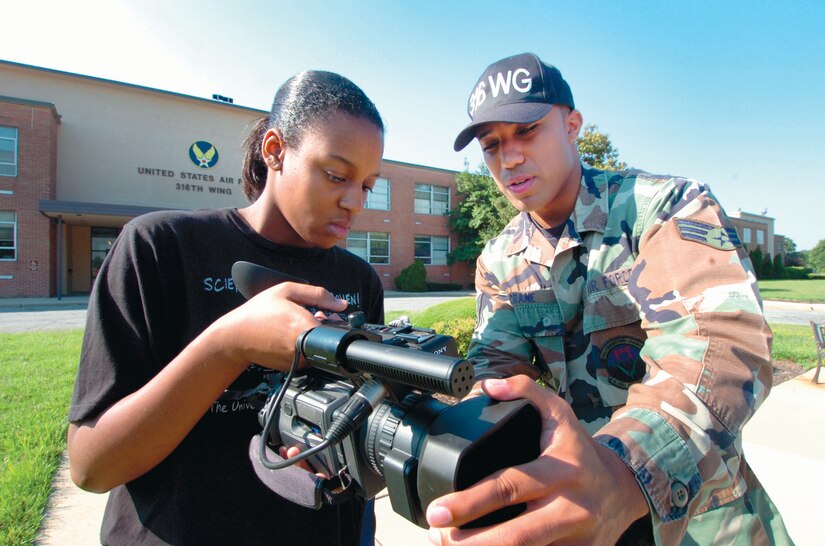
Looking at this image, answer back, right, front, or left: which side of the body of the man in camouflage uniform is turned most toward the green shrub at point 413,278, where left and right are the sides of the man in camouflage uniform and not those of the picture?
right

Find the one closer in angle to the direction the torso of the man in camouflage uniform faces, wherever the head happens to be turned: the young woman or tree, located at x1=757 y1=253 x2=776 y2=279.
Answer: the young woman

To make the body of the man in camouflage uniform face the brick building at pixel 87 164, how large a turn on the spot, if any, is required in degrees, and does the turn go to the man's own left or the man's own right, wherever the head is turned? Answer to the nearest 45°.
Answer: approximately 90° to the man's own right

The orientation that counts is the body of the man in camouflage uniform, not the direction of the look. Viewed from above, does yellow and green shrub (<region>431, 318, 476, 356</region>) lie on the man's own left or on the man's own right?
on the man's own right

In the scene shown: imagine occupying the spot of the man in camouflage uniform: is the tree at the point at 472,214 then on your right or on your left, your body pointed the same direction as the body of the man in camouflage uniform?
on your right

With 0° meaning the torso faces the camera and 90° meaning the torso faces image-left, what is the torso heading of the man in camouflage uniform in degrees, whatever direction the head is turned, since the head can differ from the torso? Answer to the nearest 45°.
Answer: approximately 45°

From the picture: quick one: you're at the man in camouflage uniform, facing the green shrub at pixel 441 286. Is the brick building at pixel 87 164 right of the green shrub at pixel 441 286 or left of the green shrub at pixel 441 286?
left

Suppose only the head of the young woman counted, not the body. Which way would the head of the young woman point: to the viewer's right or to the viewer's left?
to the viewer's right

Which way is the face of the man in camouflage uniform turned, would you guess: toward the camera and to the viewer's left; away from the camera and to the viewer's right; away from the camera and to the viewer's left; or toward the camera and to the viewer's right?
toward the camera and to the viewer's left

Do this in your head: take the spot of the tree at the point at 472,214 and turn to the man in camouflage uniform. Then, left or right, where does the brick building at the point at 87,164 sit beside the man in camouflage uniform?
right

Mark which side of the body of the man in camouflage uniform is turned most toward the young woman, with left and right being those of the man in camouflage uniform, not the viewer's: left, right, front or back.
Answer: front
